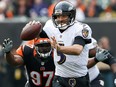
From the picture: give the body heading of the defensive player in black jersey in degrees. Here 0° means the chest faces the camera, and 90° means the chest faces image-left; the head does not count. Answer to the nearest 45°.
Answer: approximately 0°

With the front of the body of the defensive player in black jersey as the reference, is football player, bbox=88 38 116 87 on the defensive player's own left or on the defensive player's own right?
on the defensive player's own left
